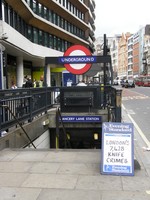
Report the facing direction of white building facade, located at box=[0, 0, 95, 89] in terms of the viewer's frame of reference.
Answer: facing the viewer and to the right of the viewer

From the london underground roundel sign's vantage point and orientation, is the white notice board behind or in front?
in front

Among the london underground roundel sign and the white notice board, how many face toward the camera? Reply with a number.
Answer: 2

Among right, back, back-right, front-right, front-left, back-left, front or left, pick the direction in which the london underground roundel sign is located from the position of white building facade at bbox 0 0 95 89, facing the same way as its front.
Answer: front-right

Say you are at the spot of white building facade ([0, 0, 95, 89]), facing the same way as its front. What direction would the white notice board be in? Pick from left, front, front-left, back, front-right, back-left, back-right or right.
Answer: front-right

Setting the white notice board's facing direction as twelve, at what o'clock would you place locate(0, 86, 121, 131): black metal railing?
The black metal railing is roughly at 5 o'clock from the white notice board.

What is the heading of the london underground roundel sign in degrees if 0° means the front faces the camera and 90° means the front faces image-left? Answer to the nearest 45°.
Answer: approximately 0°

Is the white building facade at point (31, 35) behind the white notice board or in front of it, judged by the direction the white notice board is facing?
behind
